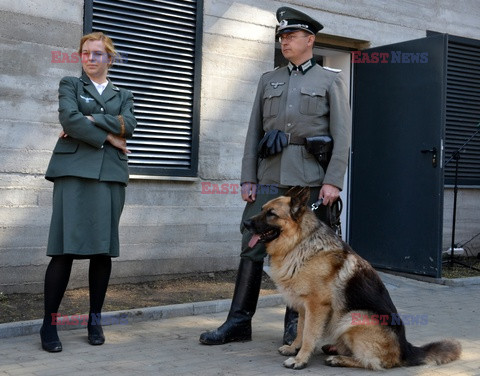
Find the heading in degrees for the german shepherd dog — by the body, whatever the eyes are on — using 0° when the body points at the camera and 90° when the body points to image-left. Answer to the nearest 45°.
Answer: approximately 90°

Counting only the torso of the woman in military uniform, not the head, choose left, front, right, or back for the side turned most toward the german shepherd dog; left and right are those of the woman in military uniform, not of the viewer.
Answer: left

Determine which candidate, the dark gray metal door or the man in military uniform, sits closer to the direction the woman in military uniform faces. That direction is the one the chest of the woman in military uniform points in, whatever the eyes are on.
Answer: the man in military uniform

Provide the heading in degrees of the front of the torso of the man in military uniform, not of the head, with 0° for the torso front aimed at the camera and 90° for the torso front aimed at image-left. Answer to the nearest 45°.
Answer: approximately 45°

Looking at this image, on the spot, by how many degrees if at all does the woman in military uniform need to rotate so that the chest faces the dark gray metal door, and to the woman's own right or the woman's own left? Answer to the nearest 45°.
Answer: approximately 135° to the woman's own left

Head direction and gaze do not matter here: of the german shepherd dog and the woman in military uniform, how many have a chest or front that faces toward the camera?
1

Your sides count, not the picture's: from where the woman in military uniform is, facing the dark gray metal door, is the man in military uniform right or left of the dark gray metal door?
right

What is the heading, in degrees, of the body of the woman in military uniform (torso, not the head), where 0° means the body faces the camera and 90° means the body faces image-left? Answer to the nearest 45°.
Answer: approximately 0°
